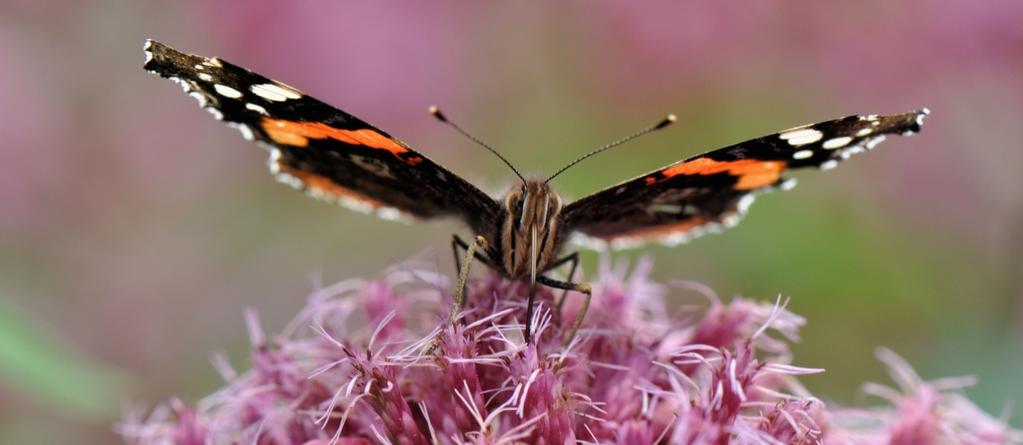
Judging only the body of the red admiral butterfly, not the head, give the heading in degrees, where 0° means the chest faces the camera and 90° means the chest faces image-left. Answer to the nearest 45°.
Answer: approximately 0°
